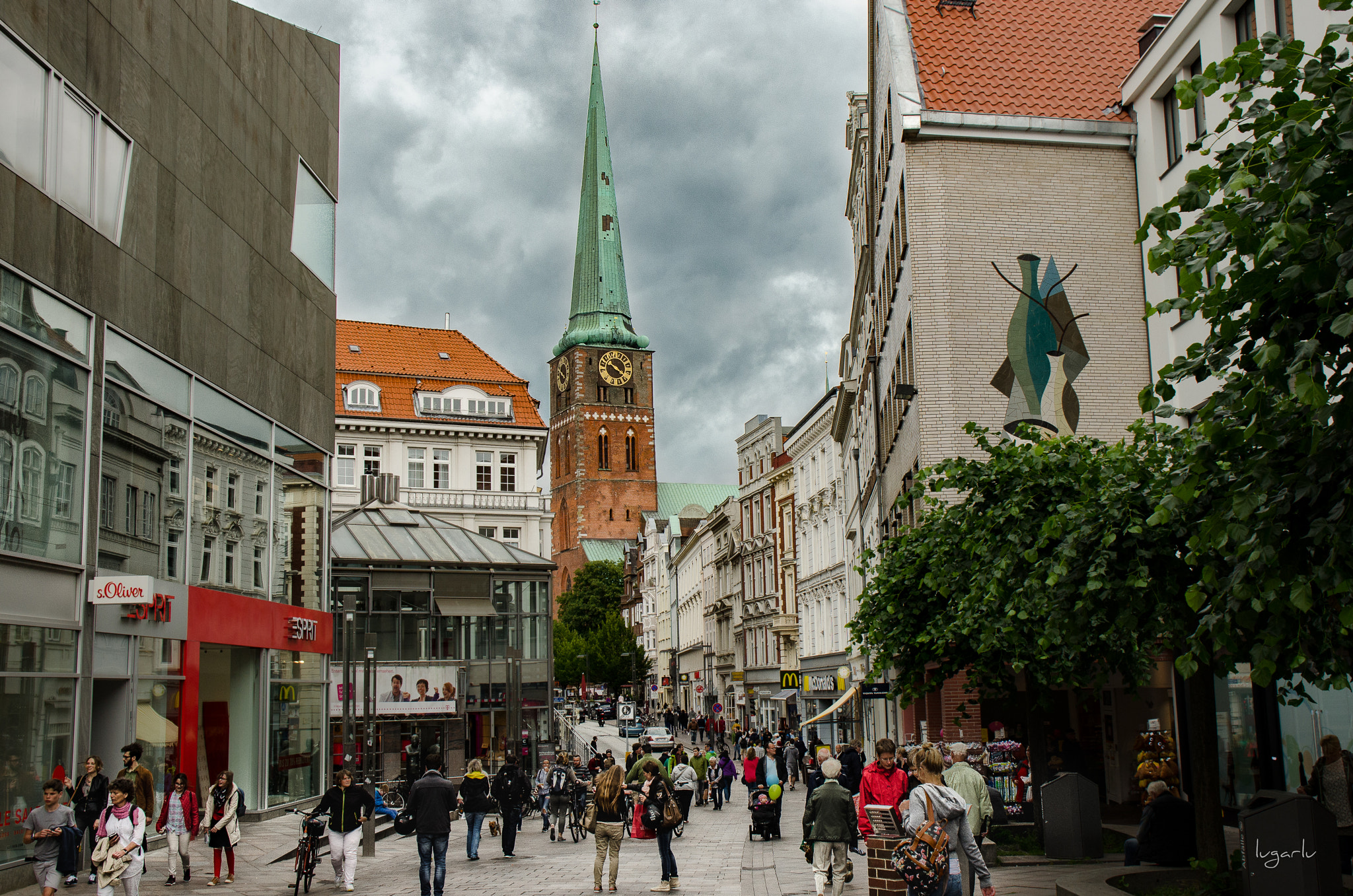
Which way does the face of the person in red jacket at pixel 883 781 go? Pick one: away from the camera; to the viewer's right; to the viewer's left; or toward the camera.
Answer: toward the camera

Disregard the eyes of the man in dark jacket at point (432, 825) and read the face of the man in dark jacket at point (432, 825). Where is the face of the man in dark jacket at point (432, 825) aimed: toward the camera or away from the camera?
away from the camera

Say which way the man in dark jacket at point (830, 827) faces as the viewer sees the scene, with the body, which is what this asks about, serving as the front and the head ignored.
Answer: away from the camera

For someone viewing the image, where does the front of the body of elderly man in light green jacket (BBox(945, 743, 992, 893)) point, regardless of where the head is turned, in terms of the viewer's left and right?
facing away from the viewer and to the left of the viewer

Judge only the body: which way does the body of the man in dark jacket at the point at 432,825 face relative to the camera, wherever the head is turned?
away from the camera

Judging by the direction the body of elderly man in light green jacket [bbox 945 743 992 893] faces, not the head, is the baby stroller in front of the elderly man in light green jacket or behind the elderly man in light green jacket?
in front

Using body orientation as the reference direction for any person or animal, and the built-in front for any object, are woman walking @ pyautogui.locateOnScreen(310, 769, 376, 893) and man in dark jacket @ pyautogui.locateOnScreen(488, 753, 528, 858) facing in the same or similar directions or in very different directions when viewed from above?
very different directions

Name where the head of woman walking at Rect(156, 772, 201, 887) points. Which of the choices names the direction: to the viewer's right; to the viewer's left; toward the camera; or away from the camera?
toward the camera

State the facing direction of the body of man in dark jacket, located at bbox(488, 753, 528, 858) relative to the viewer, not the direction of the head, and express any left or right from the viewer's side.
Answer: facing away from the viewer

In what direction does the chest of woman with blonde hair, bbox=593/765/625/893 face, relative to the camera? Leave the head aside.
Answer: away from the camera

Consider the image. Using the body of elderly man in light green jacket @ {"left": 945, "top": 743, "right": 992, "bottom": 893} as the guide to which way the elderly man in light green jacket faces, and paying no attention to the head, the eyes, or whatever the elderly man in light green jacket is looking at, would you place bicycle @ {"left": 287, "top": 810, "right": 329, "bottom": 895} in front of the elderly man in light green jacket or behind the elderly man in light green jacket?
in front
